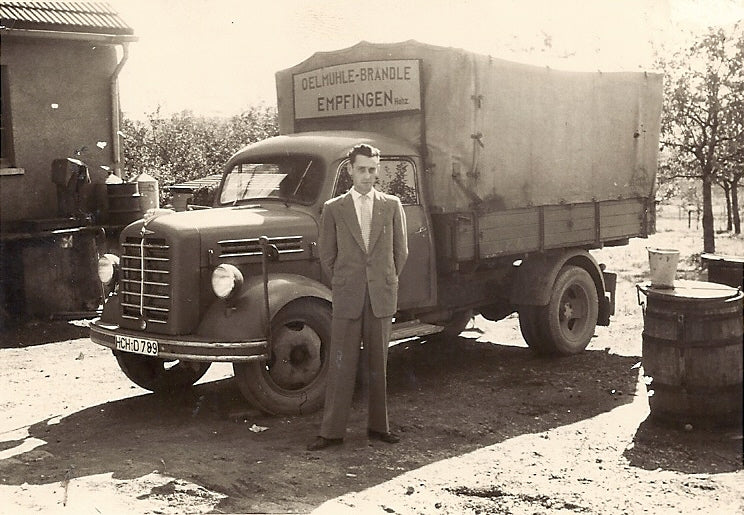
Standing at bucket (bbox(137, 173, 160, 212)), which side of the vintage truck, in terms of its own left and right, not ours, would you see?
right

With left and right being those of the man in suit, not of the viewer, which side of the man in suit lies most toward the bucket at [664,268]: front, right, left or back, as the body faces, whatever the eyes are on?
left

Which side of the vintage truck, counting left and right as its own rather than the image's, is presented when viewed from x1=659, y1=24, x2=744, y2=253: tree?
back

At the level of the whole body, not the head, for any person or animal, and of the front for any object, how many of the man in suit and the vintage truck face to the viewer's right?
0

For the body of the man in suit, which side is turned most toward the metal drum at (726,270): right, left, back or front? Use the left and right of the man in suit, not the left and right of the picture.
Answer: left

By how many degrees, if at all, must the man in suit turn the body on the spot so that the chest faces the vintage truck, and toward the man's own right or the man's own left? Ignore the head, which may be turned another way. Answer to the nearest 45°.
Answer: approximately 180°

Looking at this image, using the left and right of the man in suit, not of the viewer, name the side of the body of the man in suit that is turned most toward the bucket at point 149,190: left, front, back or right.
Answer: back

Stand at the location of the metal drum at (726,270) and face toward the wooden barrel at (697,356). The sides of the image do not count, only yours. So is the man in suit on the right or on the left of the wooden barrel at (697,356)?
right

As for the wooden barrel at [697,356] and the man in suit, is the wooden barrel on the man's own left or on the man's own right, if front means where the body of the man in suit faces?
on the man's own left

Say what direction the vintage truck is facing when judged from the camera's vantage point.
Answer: facing the viewer and to the left of the viewer

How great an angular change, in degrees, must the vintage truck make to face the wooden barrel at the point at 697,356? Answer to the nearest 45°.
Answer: approximately 90° to its left

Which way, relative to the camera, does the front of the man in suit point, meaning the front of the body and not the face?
toward the camera

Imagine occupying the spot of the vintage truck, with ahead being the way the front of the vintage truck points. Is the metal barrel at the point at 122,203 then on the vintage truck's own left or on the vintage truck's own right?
on the vintage truck's own right
